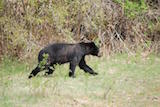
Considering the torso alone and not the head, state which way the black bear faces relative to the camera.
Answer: to the viewer's right
